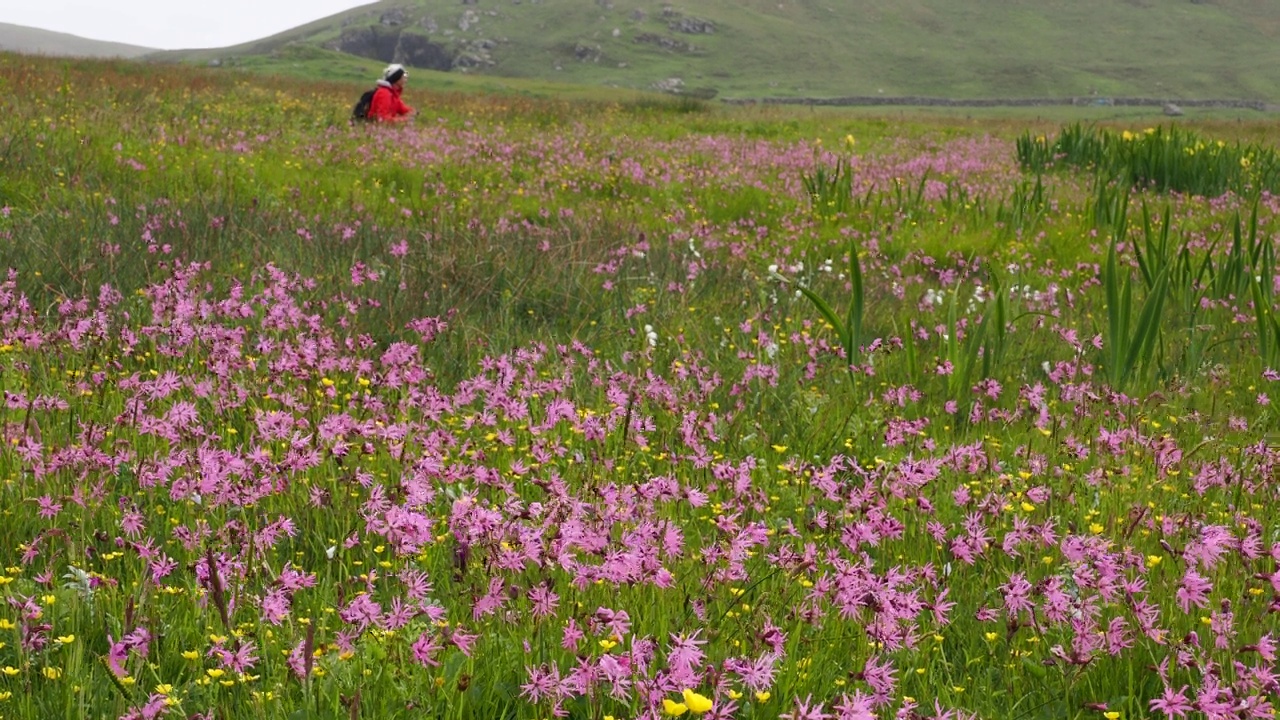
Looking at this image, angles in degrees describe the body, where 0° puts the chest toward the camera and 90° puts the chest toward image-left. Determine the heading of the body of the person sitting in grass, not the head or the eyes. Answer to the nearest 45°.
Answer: approximately 270°
